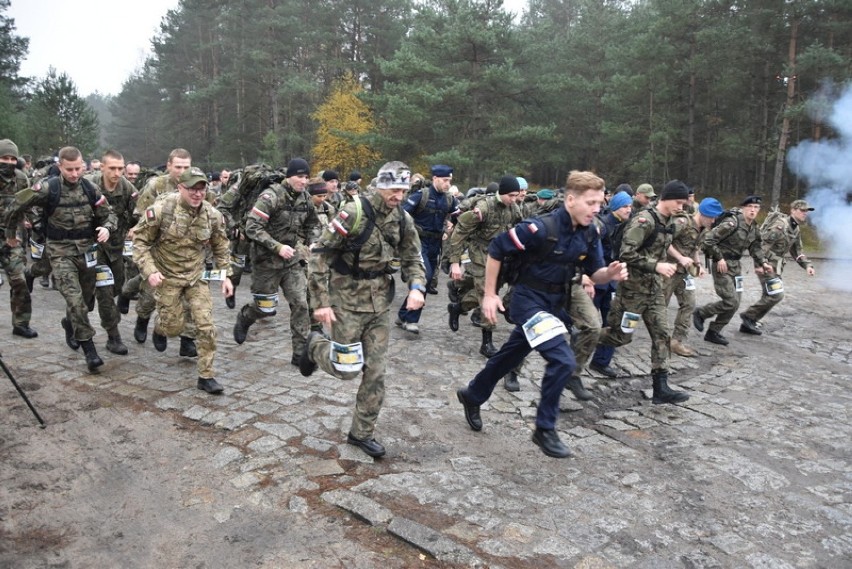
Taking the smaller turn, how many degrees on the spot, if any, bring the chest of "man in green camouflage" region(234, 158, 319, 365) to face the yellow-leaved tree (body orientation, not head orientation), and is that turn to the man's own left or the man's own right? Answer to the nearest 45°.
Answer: approximately 135° to the man's own left

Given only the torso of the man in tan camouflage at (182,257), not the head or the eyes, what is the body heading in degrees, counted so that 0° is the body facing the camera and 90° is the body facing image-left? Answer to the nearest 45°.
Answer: approximately 315°

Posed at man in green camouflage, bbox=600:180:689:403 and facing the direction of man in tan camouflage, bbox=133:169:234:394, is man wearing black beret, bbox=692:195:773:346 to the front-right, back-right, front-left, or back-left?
back-right

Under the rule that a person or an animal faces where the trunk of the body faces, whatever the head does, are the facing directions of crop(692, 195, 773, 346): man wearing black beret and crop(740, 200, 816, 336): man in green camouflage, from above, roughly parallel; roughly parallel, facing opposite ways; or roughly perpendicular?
roughly parallel

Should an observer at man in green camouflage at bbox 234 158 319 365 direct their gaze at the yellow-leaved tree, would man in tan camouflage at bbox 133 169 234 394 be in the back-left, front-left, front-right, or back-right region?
back-left

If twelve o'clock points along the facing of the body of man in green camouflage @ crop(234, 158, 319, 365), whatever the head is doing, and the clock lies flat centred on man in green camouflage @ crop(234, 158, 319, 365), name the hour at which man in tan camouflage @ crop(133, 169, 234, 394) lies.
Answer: man in tan camouflage @ crop(133, 169, 234, 394) is roughly at 3 o'clock from man in green camouflage @ crop(234, 158, 319, 365).

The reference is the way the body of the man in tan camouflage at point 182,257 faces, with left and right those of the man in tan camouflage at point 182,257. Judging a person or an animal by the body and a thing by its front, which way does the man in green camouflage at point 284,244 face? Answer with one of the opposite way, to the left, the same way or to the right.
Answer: the same way

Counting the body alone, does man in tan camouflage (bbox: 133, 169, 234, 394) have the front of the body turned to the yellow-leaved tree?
no

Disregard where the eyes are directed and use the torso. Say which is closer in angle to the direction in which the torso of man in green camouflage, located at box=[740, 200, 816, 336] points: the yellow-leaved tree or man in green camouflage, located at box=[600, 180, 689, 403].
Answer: the man in green camouflage, located at box=[600, 180, 689, 403]

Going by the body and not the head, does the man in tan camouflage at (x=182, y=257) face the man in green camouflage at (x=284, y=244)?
no
